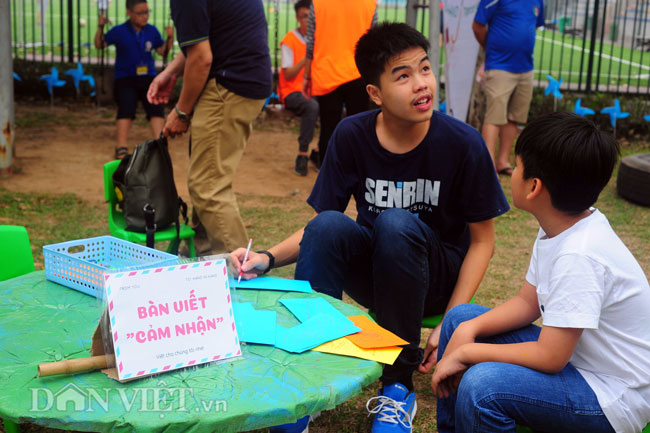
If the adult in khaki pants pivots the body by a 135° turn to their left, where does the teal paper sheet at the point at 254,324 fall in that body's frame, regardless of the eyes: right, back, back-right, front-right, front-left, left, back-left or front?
front-right

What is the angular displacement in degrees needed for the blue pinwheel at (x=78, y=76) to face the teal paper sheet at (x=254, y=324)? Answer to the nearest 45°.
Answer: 0° — it already faces it

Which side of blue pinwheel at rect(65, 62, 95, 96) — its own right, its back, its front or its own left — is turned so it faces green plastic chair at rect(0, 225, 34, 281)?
front

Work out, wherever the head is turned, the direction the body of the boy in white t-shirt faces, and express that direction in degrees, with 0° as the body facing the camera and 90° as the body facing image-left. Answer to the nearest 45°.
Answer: approximately 90°

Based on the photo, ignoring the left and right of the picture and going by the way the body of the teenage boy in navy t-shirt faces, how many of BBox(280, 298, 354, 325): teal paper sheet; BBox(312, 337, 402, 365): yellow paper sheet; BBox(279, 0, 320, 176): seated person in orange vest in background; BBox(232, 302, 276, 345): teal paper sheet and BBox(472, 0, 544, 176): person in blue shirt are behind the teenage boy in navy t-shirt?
2

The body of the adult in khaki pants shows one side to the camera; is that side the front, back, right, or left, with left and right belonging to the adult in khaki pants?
left

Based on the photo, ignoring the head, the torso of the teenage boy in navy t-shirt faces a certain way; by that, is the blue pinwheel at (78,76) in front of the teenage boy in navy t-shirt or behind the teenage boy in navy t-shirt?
behind

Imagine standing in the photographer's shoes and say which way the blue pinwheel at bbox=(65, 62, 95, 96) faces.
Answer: facing the viewer

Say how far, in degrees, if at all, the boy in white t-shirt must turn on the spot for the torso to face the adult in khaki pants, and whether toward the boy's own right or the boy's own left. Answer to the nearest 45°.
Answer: approximately 45° to the boy's own right
